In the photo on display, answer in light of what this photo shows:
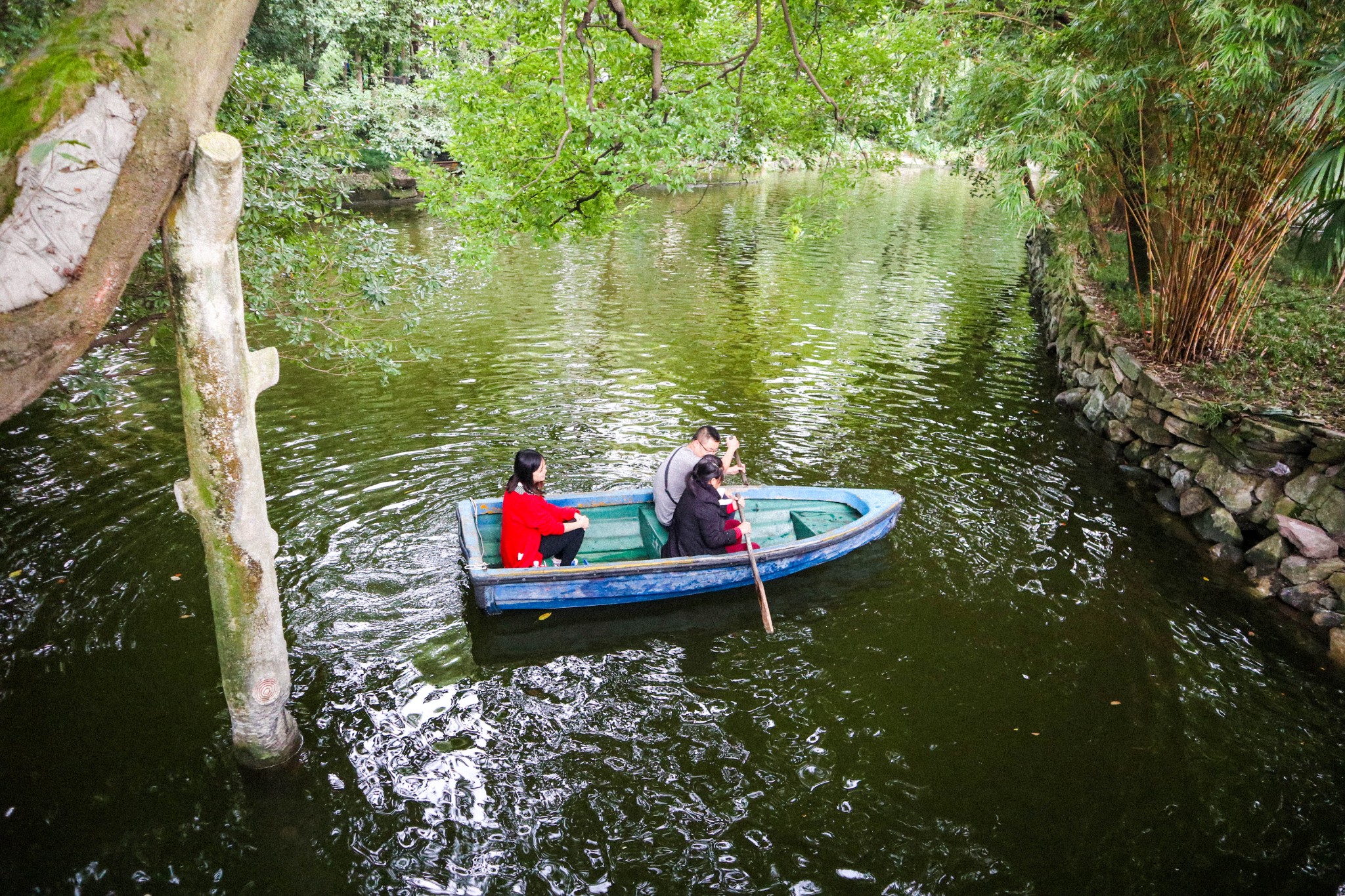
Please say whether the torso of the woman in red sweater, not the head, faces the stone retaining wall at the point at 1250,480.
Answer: yes

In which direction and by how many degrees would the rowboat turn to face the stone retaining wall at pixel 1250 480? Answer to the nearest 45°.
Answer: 0° — it already faces it

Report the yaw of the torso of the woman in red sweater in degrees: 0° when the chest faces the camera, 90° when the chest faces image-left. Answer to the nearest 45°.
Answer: approximately 270°

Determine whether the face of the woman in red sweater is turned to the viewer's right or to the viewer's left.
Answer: to the viewer's right

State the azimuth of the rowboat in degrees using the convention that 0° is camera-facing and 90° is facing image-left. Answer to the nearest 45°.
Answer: approximately 270°

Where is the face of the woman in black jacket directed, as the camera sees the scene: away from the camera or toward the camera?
away from the camera

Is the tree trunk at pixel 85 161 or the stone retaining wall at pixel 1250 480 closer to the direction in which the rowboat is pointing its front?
the stone retaining wall

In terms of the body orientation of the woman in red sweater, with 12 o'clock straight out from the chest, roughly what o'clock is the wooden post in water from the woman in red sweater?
The wooden post in water is roughly at 4 o'clock from the woman in red sweater.

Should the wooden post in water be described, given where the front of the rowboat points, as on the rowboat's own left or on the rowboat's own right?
on the rowboat's own right
